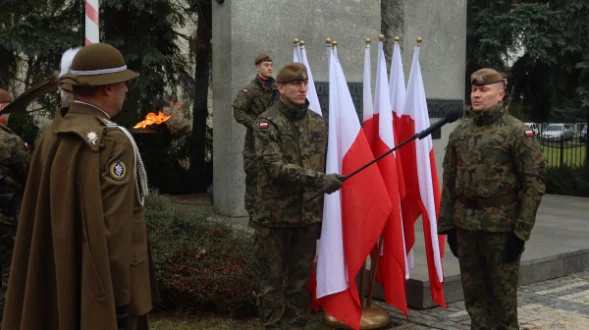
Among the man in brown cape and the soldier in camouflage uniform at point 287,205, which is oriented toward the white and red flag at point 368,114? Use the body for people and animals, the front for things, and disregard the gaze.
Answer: the man in brown cape

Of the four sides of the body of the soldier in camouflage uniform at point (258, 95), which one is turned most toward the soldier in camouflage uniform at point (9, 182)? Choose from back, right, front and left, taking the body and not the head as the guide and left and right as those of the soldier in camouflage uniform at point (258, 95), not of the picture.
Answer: right

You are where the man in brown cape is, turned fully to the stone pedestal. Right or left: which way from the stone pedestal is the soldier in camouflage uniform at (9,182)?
left

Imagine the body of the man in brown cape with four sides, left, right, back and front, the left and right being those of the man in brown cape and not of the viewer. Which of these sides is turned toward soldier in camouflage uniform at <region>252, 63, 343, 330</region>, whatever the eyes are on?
front

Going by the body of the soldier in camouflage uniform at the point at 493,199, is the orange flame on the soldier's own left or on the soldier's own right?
on the soldier's own right

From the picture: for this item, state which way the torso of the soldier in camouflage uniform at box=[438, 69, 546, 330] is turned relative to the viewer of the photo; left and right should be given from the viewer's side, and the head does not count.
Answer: facing the viewer and to the left of the viewer

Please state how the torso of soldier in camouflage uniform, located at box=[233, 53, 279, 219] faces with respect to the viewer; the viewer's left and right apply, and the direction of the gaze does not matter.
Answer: facing the viewer and to the right of the viewer

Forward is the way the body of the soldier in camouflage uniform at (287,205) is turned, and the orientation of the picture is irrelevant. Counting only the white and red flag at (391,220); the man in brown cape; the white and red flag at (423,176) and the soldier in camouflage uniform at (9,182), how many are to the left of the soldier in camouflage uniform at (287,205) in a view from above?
2

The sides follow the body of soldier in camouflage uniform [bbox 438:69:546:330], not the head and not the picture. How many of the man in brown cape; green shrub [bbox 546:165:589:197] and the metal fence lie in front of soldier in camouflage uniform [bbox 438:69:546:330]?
1

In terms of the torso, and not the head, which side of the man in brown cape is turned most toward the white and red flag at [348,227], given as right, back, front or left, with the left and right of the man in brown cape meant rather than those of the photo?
front

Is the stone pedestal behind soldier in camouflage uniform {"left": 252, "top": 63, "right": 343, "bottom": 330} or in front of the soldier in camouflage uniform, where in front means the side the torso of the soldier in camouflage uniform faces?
behind
